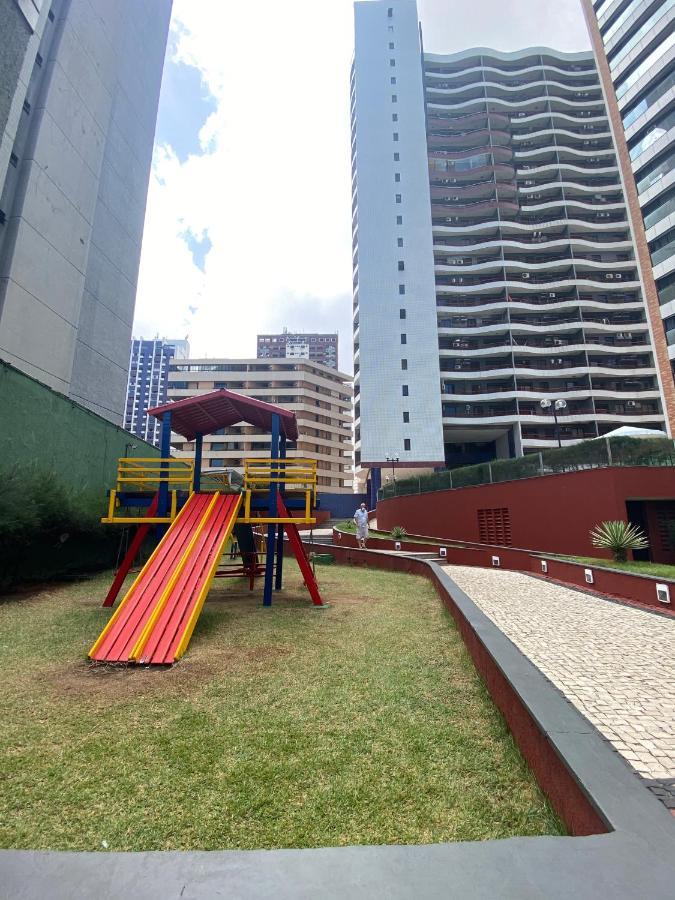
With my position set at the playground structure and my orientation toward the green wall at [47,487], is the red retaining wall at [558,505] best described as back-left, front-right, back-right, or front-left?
back-right

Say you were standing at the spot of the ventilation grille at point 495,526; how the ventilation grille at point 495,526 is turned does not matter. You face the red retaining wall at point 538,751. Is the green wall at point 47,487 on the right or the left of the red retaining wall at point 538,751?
right

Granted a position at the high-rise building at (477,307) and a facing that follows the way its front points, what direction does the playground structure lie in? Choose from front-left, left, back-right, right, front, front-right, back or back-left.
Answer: front

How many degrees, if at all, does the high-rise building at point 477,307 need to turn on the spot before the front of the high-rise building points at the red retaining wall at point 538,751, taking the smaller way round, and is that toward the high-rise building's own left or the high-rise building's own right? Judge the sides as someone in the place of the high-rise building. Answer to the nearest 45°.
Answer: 0° — it already faces it

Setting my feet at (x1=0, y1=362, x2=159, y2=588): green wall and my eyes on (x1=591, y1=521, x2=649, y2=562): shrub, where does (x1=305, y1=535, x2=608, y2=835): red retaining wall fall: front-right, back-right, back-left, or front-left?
front-right

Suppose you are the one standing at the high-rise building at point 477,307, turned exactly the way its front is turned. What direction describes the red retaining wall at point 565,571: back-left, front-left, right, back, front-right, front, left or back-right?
front

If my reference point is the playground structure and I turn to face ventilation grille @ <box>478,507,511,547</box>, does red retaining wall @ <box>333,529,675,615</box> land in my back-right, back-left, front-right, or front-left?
front-right

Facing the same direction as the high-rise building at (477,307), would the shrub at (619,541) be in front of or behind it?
in front

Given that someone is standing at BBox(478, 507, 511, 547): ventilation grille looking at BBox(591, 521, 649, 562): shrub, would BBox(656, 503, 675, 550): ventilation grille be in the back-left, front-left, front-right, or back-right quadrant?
front-left

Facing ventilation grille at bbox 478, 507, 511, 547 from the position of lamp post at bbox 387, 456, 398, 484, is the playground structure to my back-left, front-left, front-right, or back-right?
front-right

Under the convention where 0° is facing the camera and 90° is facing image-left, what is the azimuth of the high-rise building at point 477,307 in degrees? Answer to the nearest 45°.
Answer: approximately 0°

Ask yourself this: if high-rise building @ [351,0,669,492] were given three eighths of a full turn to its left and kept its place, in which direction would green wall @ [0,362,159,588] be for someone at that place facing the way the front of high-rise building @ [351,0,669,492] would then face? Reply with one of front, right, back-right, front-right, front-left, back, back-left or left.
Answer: back-right
